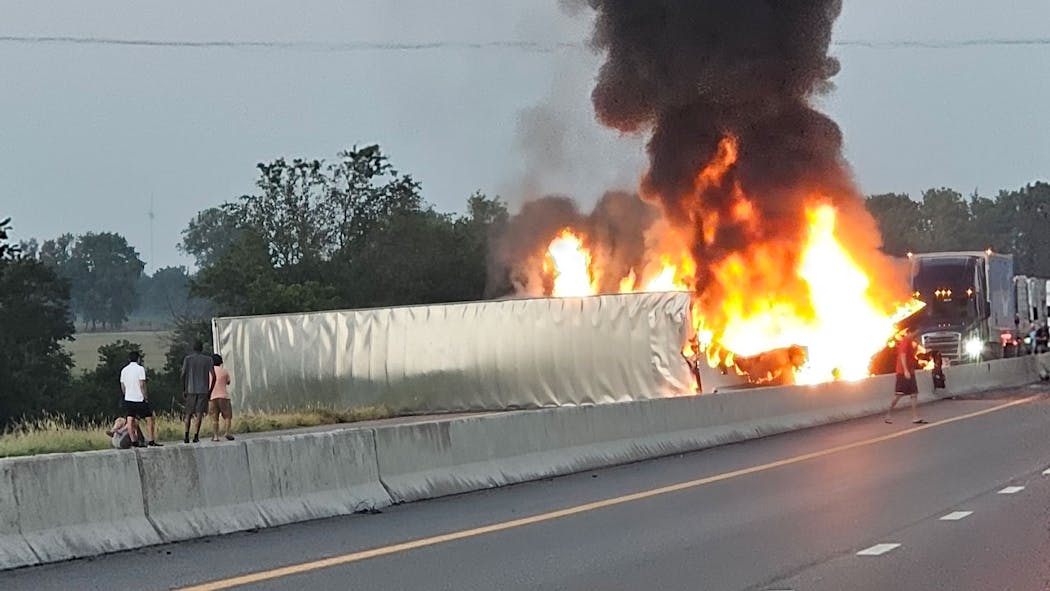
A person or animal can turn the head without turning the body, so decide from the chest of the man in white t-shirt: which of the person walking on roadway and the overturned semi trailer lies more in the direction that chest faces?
the overturned semi trailer

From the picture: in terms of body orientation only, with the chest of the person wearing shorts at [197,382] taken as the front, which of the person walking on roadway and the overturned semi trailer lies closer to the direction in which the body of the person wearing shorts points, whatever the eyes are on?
the overturned semi trailer

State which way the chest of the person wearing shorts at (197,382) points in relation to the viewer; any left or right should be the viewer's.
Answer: facing away from the viewer

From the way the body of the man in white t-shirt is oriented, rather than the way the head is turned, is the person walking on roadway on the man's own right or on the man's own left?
on the man's own right

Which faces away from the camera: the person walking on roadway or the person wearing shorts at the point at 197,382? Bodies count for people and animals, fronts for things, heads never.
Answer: the person wearing shorts

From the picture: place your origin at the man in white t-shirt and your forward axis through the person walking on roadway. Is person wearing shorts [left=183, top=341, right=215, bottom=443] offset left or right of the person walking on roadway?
left

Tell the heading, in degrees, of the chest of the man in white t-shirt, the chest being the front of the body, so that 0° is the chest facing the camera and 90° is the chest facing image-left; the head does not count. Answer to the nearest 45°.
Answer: approximately 225°
